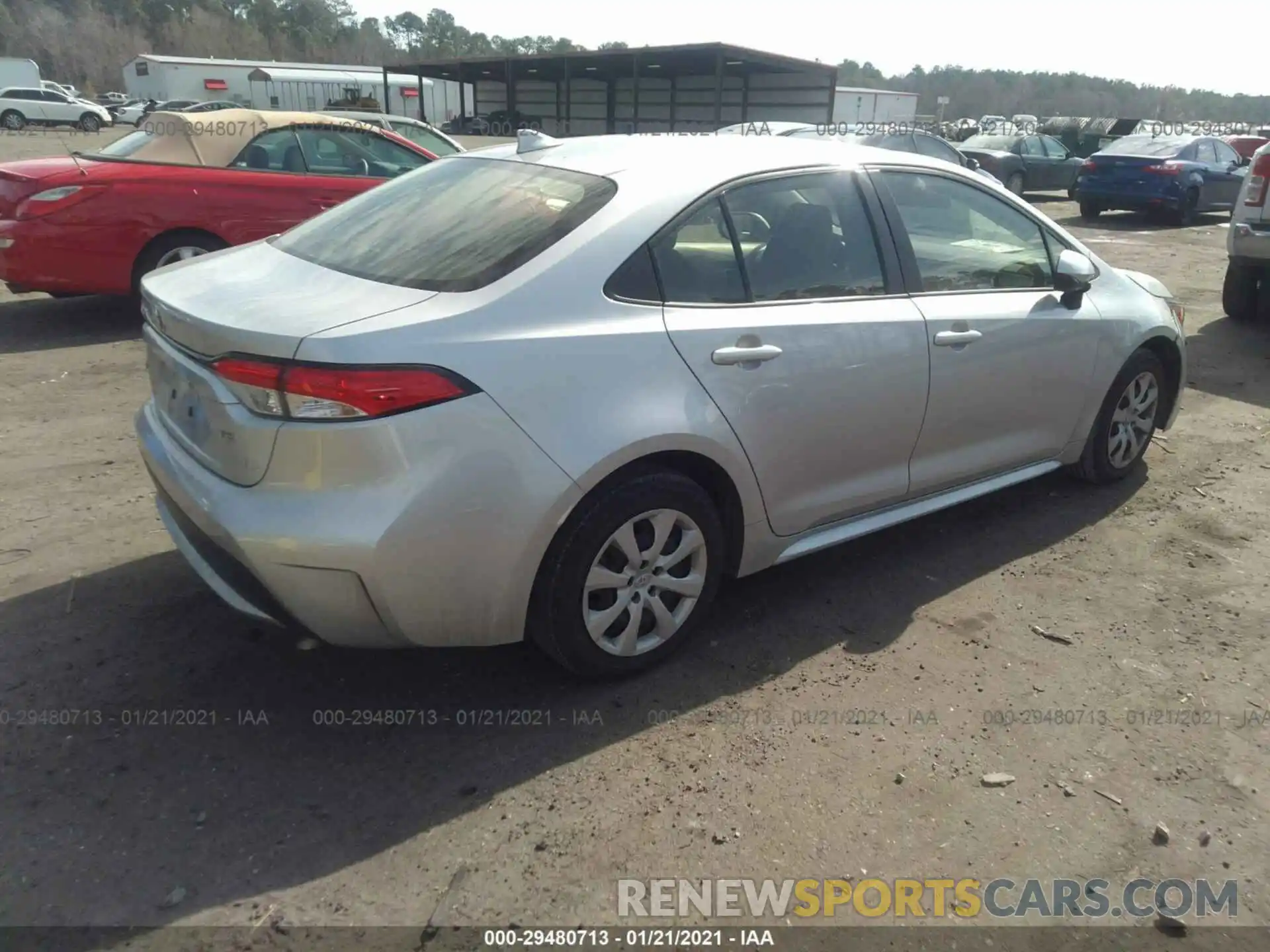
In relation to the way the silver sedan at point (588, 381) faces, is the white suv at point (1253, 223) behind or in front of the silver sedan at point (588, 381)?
in front

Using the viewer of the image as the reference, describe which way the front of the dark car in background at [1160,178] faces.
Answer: facing away from the viewer and to the right of the viewer

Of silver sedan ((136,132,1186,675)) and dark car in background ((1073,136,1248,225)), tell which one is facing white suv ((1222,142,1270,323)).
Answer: the silver sedan

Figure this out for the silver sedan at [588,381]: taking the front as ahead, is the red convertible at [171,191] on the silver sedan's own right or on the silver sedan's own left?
on the silver sedan's own left

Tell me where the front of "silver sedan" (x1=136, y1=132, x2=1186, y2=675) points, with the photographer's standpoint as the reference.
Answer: facing away from the viewer and to the right of the viewer

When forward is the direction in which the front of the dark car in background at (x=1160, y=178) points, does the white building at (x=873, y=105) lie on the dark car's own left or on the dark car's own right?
on the dark car's own left

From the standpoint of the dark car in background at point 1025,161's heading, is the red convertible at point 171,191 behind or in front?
behind

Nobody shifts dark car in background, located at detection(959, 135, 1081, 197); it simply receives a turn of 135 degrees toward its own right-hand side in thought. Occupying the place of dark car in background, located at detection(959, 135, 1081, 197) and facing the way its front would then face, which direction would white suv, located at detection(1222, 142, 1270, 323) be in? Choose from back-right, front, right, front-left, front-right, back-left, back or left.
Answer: front
